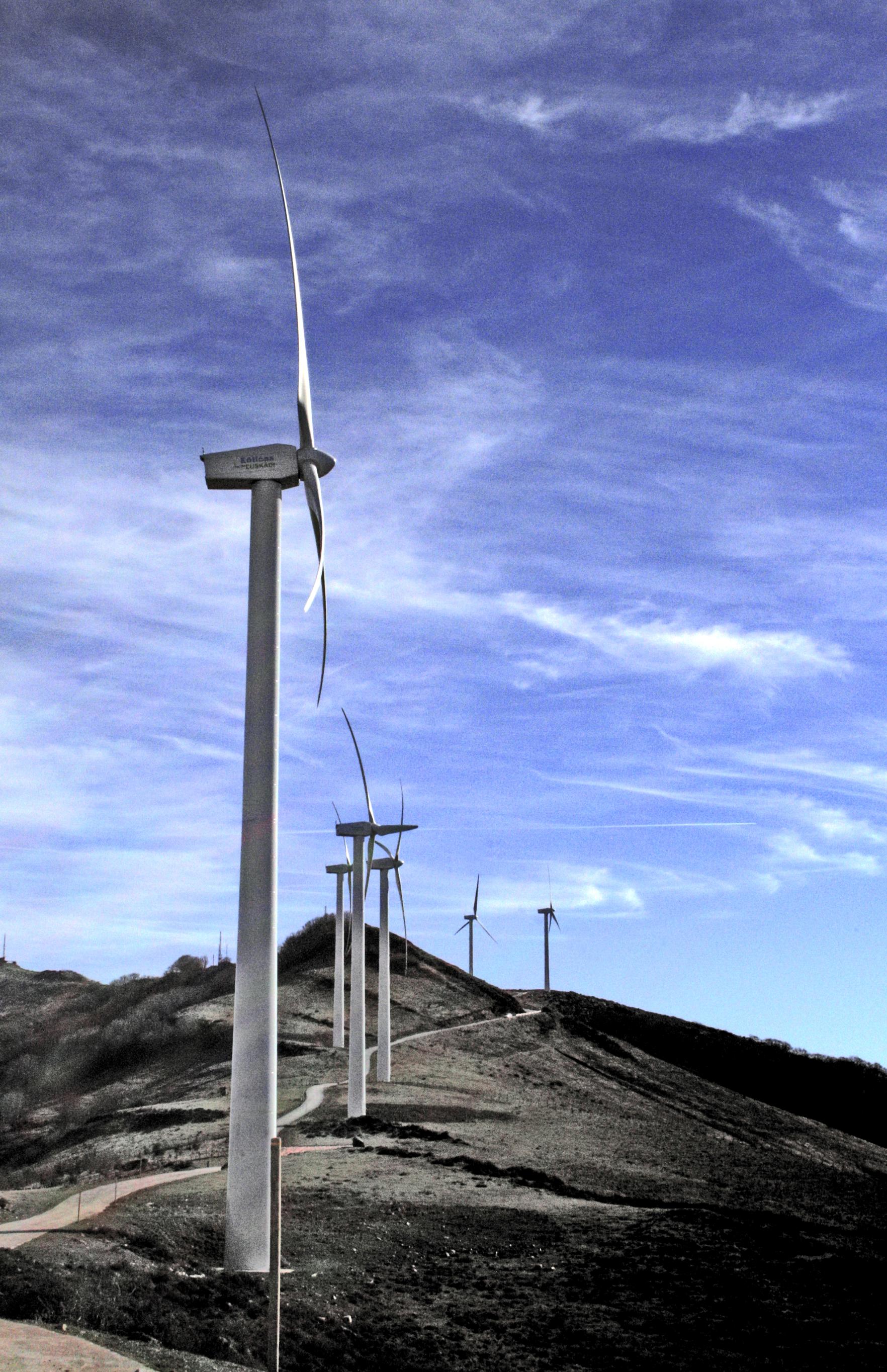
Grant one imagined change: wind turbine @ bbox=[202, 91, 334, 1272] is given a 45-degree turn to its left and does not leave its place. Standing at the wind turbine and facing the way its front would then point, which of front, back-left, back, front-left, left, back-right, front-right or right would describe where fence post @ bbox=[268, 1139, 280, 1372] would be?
back-right

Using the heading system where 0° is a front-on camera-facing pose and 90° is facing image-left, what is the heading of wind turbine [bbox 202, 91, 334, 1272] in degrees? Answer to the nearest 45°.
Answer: approximately 270°
